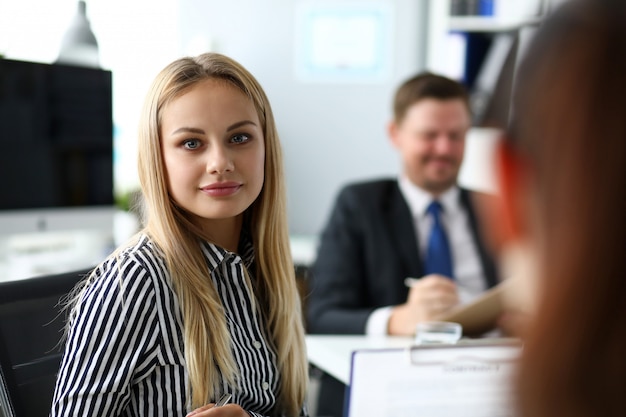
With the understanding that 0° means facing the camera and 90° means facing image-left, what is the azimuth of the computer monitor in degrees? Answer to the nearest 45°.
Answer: approximately 315°

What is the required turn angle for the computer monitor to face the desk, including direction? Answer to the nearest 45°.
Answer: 0° — it already faces it

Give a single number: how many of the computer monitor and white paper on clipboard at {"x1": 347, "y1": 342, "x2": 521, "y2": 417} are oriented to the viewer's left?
0

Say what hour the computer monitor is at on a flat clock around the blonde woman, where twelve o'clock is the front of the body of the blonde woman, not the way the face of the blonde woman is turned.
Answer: The computer monitor is roughly at 7 o'clock from the blonde woman.

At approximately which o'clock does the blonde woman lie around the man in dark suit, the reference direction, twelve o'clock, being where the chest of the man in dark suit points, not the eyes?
The blonde woman is roughly at 2 o'clock from the man in dark suit.

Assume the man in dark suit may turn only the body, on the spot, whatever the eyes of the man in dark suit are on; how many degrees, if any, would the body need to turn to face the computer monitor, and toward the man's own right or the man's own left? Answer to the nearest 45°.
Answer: approximately 135° to the man's own right

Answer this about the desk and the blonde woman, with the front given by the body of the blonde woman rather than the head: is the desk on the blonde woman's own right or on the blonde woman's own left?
on the blonde woman's own left

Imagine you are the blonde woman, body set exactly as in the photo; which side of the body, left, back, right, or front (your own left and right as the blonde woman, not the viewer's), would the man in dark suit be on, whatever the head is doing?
left
